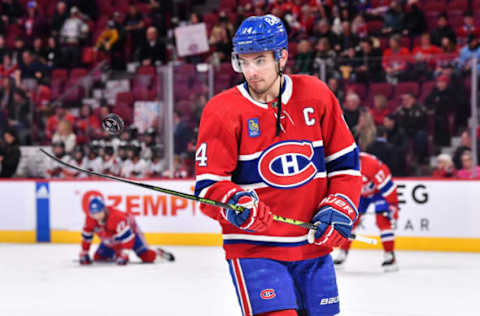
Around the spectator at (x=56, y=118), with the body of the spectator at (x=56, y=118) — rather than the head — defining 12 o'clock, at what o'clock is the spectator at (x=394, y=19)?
the spectator at (x=394, y=19) is roughly at 9 o'clock from the spectator at (x=56, y=118).

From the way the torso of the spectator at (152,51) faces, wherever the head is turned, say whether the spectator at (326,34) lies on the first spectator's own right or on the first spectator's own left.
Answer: on the first spectator's own left

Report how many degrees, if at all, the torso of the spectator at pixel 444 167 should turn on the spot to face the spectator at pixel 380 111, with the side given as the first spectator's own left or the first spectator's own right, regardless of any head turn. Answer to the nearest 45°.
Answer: approximately 90° to the first spectator's own right

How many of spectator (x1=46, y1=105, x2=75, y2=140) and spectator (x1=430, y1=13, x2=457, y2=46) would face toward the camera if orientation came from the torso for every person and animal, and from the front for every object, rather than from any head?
2

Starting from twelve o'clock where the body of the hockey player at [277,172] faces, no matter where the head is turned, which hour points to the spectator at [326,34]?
The spectator is roughly at 6 o'clock from the hockey player.

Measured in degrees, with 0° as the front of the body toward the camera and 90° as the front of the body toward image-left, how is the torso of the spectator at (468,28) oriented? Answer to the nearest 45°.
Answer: approximately 0°

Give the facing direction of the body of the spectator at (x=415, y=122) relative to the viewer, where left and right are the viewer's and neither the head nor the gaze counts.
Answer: facing the viewer and to the left of the viewer

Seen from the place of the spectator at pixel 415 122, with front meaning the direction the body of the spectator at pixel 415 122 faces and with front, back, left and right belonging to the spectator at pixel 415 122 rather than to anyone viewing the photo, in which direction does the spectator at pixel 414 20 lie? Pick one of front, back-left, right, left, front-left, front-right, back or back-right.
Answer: back-right

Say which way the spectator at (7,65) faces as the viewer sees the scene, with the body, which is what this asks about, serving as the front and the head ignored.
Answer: toward the camera

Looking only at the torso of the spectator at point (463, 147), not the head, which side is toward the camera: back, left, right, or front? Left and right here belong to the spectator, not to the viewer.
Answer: front

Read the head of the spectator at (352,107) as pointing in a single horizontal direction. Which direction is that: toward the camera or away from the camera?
toward the camera

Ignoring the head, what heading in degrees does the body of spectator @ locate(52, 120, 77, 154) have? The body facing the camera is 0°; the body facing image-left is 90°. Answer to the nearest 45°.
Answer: approximately 0°

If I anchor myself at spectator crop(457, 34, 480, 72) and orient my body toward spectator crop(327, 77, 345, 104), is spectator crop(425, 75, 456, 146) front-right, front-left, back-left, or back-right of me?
front-left

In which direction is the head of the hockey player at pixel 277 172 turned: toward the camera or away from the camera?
toward the camera
